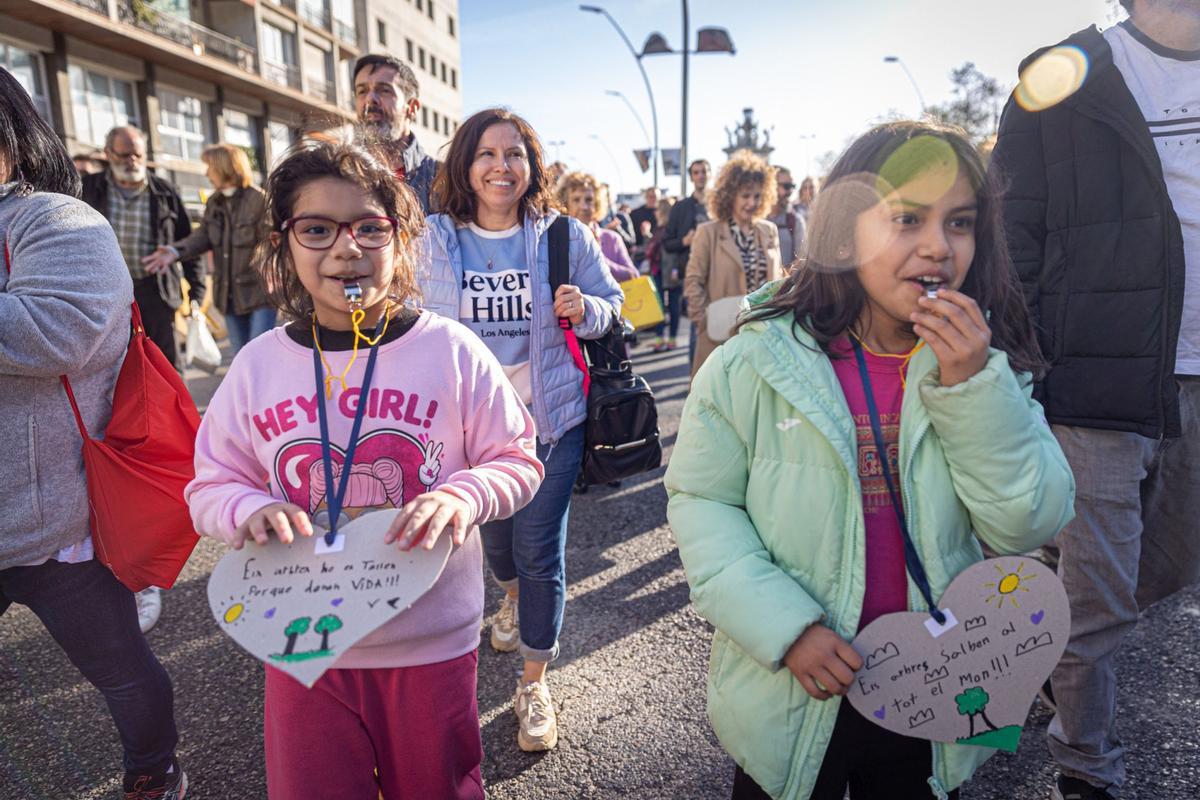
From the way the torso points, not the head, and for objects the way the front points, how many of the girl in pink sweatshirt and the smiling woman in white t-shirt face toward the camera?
2

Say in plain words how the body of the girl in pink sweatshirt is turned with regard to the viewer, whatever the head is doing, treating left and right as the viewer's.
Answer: facing the viewer

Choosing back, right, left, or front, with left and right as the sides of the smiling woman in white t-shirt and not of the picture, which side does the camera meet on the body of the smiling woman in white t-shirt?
front

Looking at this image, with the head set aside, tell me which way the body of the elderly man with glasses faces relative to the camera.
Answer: toward the camera

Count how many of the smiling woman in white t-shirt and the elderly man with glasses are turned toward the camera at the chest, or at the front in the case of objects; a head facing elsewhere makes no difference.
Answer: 2

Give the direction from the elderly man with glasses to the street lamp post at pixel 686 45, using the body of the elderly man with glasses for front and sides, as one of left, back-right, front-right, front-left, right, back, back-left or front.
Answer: back-left

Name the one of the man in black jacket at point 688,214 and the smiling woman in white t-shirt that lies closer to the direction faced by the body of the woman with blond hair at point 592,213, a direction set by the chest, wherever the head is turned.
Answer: the smiling woman in white t-shirt

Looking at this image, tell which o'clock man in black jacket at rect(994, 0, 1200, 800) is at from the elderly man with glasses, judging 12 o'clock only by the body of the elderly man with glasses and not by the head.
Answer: The man in black jacket is roughly at 11 o'clock from the elderly man with glasses.

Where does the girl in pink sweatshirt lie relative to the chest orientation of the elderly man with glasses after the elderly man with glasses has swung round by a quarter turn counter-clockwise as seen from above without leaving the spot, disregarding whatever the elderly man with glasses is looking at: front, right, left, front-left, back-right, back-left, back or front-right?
right

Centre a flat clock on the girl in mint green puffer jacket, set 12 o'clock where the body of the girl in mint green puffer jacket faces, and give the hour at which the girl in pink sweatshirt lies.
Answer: The girl in pink sweatshirt is roughly at 4 o'clock from the girl in mint green puffer jacket.

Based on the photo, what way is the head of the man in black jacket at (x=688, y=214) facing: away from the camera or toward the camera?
toward the camera

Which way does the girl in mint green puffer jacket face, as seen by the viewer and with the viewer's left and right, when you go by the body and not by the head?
facing the viewer and to the right of the viewer

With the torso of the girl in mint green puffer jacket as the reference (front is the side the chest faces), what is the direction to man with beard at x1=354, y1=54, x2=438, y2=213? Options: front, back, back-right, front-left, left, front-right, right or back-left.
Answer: back

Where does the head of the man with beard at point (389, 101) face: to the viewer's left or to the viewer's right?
to the viewer's left

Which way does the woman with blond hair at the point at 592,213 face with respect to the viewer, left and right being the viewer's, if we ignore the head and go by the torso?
facing the viewer and to the left of the viewer
